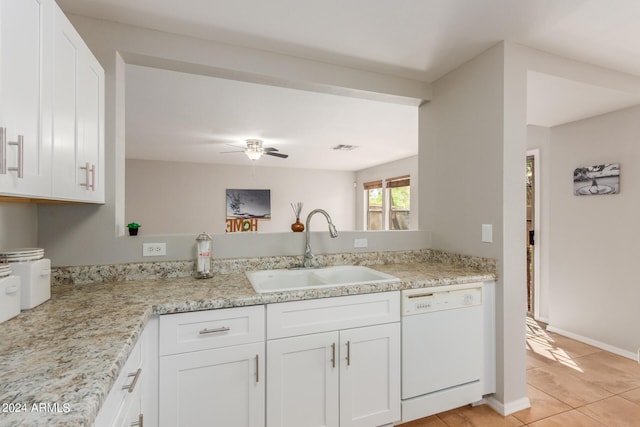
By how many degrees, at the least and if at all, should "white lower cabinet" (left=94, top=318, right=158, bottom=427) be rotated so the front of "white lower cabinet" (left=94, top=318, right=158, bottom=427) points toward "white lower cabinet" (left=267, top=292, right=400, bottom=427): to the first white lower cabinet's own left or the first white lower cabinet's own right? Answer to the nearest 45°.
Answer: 0° — it already faces it

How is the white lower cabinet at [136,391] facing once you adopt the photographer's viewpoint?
facing to the right of the viewer

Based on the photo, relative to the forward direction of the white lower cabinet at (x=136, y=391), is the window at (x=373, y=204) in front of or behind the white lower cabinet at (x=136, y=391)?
in front

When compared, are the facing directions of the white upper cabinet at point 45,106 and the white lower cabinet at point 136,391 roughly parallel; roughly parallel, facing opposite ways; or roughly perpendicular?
roughly parallel

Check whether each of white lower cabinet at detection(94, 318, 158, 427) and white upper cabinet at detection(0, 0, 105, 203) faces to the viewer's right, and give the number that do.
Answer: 2

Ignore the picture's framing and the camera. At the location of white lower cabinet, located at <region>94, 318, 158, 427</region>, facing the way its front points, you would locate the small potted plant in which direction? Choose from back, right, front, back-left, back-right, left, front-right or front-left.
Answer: left

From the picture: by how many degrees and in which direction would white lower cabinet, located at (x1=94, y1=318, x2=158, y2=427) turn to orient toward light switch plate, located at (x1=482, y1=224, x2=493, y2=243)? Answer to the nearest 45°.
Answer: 0° — it already faces it

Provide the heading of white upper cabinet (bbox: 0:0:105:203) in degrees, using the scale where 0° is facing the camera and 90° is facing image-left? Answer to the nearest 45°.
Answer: approximately 270°

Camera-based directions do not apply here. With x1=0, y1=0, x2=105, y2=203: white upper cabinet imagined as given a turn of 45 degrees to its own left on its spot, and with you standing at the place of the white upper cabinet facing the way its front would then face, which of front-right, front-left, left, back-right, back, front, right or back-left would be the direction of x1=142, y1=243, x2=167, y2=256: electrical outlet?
front

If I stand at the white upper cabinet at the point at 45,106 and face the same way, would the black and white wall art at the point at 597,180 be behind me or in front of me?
in front

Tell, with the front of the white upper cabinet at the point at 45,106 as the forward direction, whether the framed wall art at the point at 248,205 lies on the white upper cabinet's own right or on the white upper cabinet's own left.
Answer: on the white upper cabinet's own left
